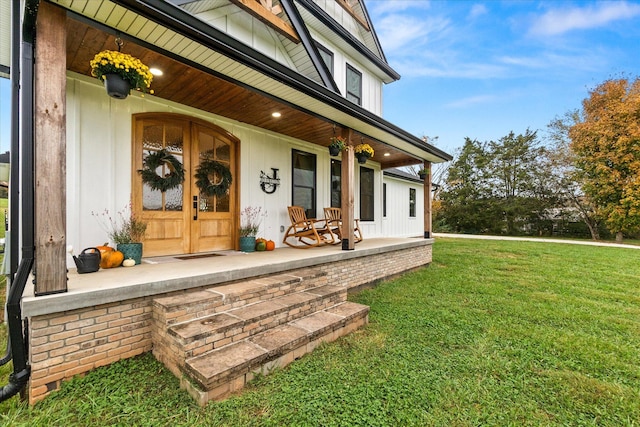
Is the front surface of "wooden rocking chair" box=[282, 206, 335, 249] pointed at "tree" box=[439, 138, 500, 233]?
no

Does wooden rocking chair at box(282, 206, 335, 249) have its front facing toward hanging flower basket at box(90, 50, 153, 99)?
no

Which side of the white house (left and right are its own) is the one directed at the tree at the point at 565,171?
left

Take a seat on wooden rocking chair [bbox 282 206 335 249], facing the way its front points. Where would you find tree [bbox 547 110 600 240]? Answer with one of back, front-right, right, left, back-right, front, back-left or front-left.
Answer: left

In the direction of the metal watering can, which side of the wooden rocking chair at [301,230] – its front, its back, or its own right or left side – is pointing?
right

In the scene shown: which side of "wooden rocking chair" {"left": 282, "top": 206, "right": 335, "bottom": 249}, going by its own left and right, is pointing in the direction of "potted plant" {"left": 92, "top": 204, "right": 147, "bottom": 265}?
right

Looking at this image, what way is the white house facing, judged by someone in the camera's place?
facing the viewer and to the right of the viewer

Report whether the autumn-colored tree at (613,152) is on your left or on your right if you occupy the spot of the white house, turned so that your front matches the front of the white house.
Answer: on your left

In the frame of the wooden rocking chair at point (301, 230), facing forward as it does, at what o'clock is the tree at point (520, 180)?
The tree is roughly at 9 o'clock from the wooden rocking chair.

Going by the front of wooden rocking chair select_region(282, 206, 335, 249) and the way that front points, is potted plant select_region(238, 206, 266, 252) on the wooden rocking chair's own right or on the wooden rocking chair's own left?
on the wooden rocking chair's own right

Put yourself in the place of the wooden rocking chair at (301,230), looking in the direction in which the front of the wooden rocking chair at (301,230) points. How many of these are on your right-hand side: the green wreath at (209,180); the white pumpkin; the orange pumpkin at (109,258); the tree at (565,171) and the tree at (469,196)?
3

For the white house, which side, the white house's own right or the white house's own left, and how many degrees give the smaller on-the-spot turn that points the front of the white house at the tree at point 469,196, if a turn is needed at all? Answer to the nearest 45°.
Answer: approximately 90° to the white house's own left

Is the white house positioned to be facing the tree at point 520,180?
no
